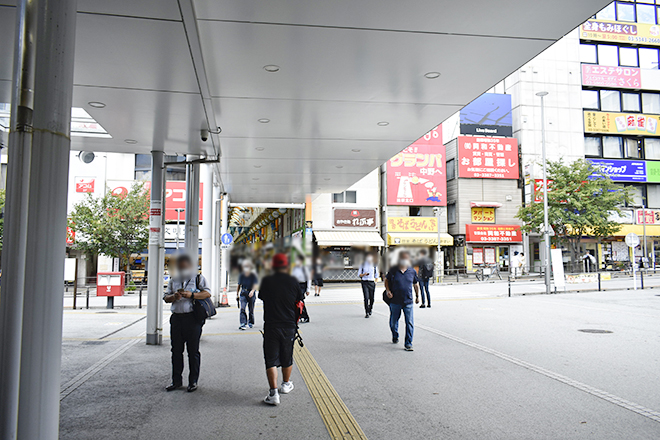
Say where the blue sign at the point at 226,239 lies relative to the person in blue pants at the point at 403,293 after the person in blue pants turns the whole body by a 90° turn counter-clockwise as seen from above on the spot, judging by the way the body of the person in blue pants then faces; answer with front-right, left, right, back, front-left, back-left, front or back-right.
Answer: back-left

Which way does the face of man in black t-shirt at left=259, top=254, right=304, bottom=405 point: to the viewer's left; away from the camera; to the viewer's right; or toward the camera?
away from the camera

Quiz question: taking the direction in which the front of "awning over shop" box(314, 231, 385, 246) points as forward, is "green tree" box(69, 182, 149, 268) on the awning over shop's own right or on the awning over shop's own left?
on the awning over shop's own right

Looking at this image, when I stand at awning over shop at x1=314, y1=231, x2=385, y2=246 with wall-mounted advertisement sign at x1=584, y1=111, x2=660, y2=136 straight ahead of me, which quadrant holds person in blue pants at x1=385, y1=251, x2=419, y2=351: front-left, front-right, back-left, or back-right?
back-right

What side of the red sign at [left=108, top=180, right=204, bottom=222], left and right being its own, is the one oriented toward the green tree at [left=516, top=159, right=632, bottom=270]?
left

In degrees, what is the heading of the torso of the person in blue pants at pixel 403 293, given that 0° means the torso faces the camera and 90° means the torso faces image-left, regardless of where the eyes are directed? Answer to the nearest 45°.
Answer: approximately 0°

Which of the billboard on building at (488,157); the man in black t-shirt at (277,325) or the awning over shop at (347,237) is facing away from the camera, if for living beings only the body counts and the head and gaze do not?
the man in black t-shirt

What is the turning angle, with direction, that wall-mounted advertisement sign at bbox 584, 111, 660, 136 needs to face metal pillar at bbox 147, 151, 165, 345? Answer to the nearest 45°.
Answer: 0° — it already faces it

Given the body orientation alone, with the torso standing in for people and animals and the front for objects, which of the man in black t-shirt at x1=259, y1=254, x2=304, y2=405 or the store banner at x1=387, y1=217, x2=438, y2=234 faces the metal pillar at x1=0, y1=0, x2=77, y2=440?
the store banner

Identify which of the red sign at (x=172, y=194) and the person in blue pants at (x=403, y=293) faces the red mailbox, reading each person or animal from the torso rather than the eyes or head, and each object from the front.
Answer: the red sign

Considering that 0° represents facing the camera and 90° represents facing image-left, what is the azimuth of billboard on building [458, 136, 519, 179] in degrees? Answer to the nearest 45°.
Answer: approximately 0°

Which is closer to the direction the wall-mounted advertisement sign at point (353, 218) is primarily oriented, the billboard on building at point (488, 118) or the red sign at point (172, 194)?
the red sign

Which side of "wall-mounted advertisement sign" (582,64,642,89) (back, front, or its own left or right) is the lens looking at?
front

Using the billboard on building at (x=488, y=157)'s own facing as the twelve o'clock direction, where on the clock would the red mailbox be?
The red mailbox is roughly at 1 o'clock from the billboard on building.

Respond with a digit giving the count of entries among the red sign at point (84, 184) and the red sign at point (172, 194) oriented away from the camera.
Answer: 0
